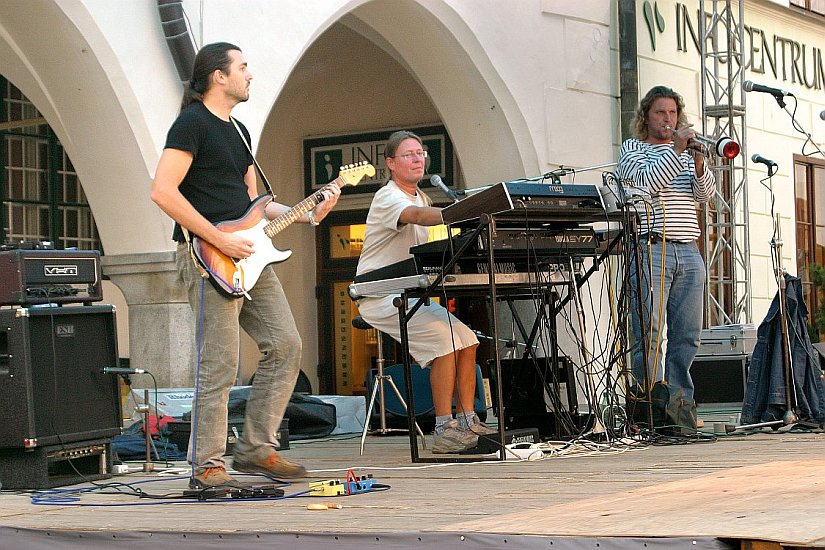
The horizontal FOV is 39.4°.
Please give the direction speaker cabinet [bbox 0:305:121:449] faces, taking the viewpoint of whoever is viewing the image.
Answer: facing the viewer and to the right of the viewer

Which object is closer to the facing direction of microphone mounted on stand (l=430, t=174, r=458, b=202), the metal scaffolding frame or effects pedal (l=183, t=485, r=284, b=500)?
the effects pedal

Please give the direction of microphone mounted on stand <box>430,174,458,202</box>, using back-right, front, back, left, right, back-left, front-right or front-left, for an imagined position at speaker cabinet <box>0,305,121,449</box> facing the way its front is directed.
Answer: front-left

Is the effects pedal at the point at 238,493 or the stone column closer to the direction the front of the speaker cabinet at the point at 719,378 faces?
the effects pedal

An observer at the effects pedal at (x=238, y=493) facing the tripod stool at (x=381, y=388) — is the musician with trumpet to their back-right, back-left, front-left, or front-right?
front-right

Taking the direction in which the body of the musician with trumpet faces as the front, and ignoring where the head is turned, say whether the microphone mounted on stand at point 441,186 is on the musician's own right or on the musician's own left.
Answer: on the musician's own right

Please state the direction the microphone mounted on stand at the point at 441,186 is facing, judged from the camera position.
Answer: facing to the left of the viewer

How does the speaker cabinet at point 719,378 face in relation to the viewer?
toward the camera

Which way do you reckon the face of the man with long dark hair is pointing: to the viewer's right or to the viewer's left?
to the viewer's right
